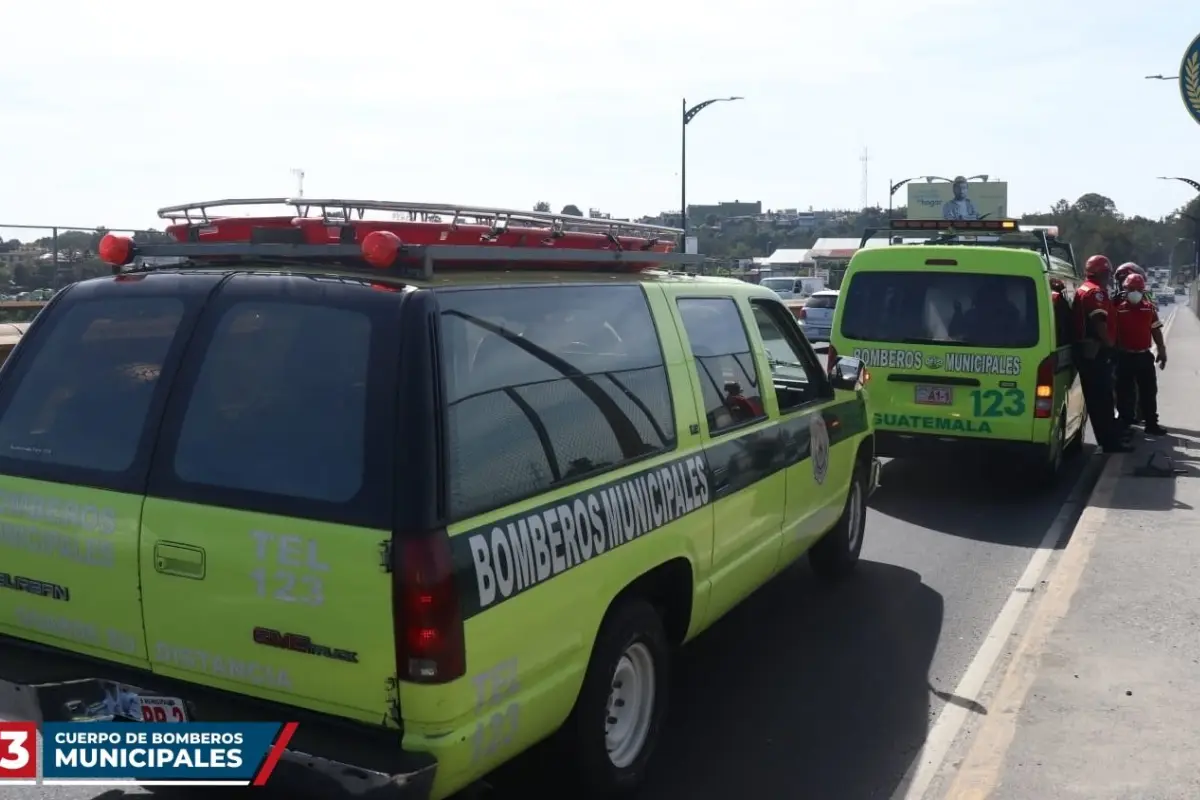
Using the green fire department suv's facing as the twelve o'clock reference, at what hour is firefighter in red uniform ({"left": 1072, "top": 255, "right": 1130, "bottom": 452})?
The firefighter in red uniform is roughly at 12 o'clock from the green fire department suv.

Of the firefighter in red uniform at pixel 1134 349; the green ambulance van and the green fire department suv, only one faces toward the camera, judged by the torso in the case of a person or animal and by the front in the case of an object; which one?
the firefighter in red uniform

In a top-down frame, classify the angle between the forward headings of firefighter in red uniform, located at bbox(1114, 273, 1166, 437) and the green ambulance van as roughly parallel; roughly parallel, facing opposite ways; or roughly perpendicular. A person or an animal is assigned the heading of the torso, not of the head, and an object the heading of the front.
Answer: roughly parallel, facing opposite ways

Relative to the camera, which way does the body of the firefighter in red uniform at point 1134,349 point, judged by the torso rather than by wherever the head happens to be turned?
toward the camera

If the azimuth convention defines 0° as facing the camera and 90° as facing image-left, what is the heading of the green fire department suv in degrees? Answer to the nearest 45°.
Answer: approximately 225°

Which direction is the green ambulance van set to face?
away from the camera

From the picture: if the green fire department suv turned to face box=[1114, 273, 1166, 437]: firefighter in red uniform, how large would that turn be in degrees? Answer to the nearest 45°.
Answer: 0° — it already faces them

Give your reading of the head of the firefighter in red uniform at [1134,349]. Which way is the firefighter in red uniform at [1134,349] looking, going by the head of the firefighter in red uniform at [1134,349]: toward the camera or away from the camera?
toward the camera

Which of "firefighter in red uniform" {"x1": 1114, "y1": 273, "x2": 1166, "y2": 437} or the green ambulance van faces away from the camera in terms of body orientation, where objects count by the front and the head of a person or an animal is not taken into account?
the green ambulance van

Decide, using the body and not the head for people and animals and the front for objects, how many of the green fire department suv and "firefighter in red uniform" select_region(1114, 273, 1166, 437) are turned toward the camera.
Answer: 1

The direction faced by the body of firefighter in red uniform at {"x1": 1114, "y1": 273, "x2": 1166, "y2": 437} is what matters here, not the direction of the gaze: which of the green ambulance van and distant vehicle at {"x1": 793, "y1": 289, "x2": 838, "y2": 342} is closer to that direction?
the green ambulance van

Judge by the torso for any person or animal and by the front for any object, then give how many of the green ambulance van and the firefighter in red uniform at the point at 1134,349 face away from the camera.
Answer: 1

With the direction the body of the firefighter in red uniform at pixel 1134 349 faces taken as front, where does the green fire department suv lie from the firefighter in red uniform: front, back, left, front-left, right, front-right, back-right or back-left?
front

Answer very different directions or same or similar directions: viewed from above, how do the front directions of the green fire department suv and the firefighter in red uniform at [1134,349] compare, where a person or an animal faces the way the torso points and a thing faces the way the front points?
very different directions

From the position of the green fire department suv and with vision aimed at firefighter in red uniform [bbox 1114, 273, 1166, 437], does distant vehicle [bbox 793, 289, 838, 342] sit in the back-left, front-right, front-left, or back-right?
front-left

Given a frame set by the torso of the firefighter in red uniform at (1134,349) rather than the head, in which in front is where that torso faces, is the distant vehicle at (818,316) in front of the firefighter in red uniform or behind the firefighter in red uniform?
behind
